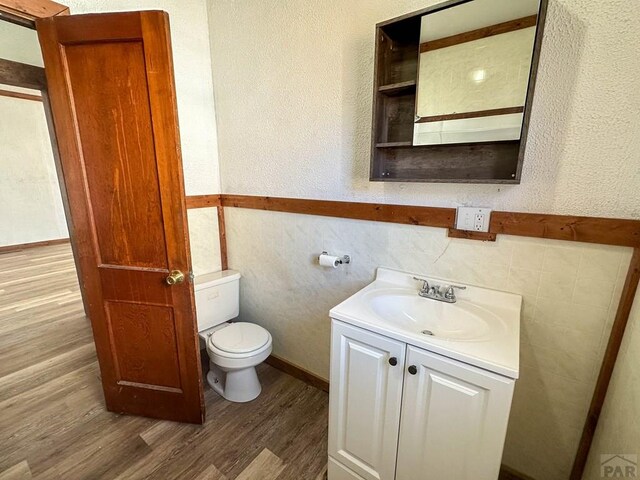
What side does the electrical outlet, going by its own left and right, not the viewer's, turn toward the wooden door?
right

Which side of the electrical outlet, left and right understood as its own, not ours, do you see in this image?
front
